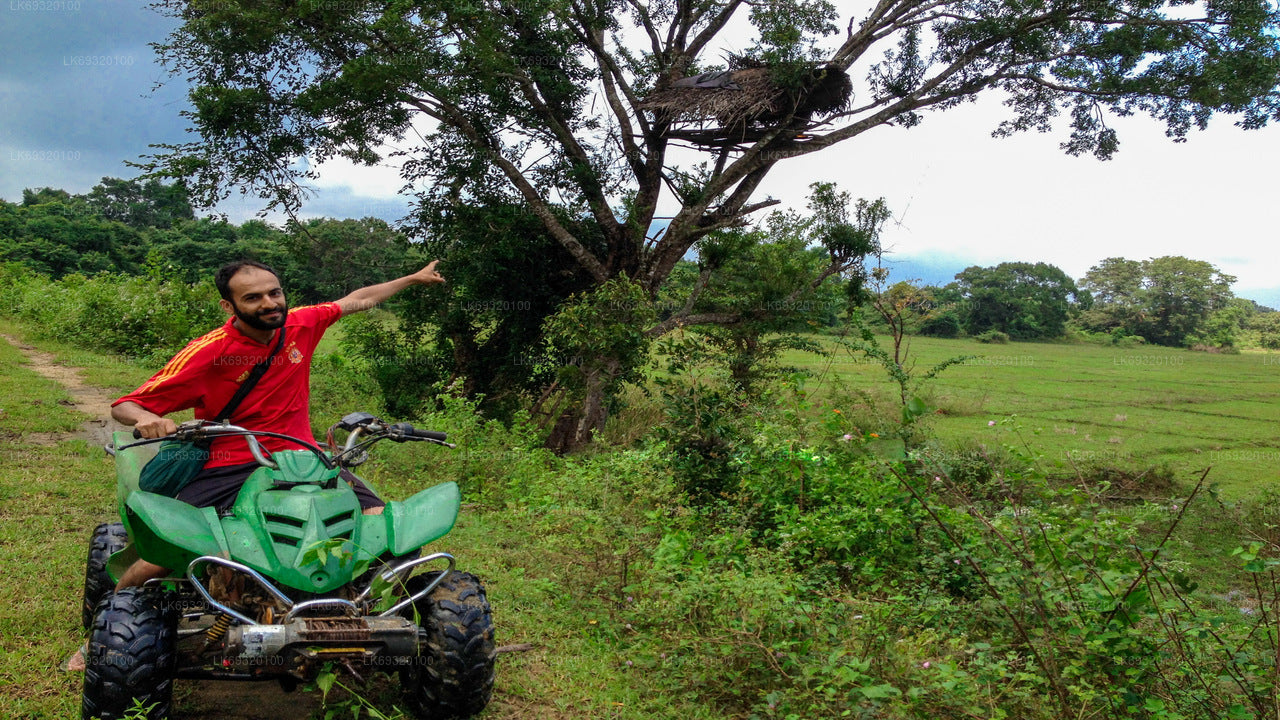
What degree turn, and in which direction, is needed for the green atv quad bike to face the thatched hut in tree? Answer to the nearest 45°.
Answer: approximately 135° to its left

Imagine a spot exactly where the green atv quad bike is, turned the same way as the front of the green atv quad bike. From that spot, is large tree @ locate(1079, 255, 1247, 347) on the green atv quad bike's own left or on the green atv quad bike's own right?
on the green atv quad bike's own left

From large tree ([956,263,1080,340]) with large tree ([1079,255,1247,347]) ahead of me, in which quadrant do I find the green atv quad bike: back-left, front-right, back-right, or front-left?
back-right

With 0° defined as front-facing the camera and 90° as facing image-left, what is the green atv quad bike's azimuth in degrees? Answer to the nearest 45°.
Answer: approximately 0°

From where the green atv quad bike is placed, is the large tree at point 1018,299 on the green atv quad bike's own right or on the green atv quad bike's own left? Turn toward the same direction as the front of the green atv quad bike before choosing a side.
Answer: on the green atv quad bike's own left

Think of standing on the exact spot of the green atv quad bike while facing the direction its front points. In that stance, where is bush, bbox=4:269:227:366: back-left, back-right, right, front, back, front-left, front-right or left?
back

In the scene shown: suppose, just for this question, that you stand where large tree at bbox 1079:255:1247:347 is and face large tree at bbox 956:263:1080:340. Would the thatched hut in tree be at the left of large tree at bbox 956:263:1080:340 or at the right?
left
